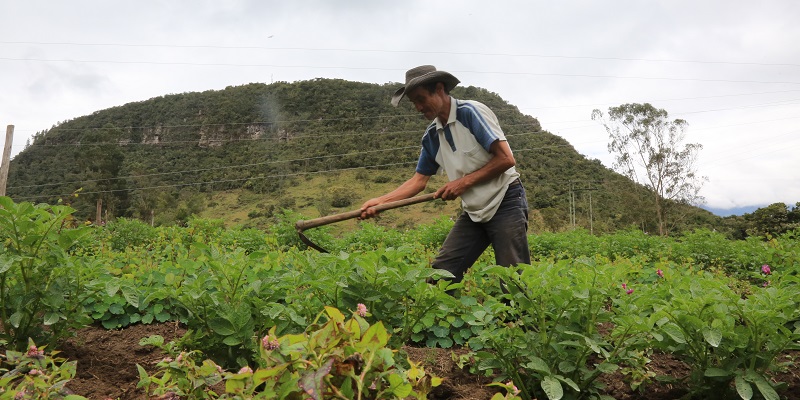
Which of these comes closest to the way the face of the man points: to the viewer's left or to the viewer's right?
to the viewer's left

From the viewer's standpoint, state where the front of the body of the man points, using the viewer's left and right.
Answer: facing the viewer and to the left of the viewer

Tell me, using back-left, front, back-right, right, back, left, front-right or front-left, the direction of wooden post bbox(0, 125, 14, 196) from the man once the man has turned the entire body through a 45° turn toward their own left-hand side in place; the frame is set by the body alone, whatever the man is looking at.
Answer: back-right
